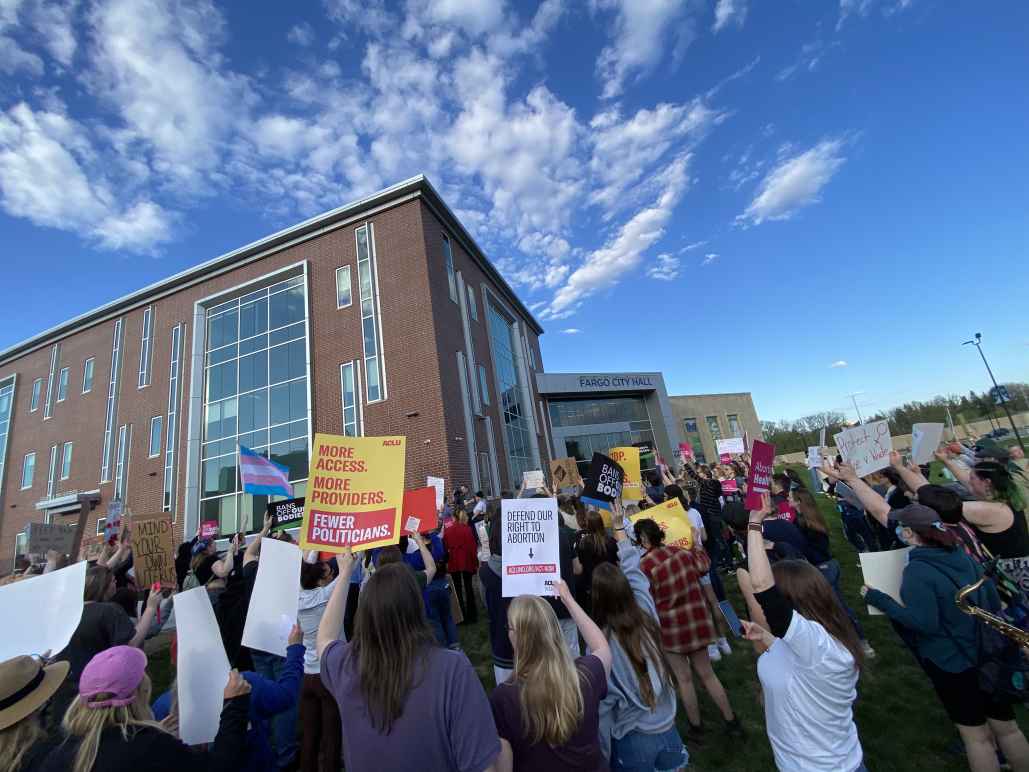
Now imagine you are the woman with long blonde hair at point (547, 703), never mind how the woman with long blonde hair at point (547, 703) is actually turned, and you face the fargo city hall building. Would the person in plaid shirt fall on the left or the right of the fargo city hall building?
right

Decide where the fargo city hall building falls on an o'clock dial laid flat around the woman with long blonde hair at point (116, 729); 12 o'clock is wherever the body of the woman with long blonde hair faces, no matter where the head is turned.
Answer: The fargo city hall building is roughly at 11 o'clock from the woman with long blonde hair.

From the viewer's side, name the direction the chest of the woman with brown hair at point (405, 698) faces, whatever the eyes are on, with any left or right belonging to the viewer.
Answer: facing away from the viewer

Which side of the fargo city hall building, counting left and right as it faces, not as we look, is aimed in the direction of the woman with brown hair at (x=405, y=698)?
front

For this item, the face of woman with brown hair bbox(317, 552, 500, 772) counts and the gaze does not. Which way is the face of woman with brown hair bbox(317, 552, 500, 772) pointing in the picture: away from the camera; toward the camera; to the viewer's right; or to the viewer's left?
away from the camera

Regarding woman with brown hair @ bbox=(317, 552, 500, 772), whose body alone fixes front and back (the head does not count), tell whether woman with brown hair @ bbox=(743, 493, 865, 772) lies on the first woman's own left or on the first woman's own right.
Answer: on the first woman's own right

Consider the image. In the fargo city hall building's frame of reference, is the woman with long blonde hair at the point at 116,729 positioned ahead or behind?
ahead

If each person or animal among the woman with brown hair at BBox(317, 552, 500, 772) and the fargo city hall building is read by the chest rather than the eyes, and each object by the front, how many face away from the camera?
1

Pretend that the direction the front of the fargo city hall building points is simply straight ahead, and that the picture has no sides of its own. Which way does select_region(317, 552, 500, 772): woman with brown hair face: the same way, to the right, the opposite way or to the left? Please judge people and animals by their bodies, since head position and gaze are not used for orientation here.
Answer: the opposite way

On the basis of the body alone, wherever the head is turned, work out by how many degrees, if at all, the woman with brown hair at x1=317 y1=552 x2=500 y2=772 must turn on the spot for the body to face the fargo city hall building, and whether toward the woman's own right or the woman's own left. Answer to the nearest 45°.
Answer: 0° — they already face it

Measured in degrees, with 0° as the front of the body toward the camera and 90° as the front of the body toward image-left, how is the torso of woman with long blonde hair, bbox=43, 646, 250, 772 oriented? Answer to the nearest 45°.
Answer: approximately 225°

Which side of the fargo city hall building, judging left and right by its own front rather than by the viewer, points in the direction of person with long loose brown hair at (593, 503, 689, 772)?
front

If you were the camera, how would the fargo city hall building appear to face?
facing the viewer

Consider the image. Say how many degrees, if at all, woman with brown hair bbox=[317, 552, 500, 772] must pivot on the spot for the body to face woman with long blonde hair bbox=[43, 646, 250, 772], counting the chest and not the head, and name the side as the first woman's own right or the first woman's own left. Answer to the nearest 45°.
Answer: approximately 90° to the first woman's own left

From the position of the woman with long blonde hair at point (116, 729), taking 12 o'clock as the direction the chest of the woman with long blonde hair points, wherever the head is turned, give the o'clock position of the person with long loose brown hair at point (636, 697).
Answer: The person with long loose brown hair is roughly at 2 o'clock from the woman with long blonde hair.
